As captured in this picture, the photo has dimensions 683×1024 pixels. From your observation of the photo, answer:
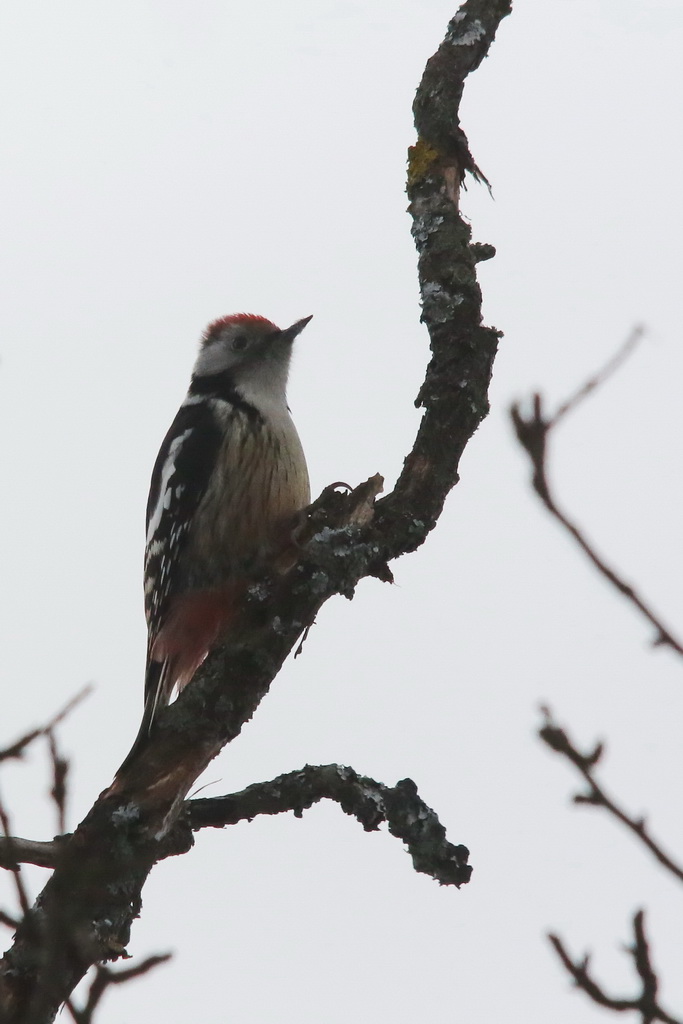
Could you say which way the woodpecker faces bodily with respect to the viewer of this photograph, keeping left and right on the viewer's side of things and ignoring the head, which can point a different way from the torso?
facing to the right of the viewer

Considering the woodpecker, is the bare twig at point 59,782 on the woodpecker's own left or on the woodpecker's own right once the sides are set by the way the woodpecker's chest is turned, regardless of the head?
on the woodpecker's own right

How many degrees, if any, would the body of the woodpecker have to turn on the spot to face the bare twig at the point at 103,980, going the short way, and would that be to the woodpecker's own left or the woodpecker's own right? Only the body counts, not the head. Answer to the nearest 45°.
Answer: approximately 90° to the woodpecker's own right
